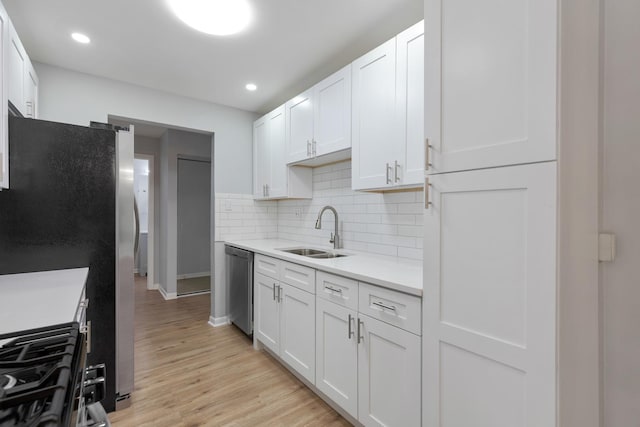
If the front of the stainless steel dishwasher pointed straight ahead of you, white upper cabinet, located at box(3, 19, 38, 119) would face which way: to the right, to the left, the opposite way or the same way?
the opposite way

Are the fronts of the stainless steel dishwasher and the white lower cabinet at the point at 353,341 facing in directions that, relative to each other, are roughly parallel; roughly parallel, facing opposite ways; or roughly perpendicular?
roughly parallel

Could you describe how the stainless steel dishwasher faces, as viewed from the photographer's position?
facing the viewer and to the left of the viewer

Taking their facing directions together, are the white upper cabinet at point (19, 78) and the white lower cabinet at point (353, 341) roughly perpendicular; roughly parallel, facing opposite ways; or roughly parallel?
roughly parallel, facing opposite ways

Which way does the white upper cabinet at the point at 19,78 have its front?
to the viewer's right

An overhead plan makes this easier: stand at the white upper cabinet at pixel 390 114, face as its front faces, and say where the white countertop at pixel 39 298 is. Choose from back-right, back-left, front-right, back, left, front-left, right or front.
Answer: front

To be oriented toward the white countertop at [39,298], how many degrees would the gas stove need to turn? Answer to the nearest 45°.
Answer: approximately 90° to its left

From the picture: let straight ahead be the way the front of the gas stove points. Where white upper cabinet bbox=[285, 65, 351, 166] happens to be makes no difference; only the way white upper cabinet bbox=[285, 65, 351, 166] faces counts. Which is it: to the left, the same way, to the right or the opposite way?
the opposite way

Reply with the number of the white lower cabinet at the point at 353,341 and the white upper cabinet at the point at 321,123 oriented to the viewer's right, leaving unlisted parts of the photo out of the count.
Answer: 0

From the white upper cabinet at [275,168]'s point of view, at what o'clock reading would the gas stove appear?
The gas stove is roughly at 11 o'clock from the white upper cabinet.

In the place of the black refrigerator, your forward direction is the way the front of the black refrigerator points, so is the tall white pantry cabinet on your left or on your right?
on your right

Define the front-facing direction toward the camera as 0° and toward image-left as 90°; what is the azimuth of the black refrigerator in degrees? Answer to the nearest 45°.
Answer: approximately 270°

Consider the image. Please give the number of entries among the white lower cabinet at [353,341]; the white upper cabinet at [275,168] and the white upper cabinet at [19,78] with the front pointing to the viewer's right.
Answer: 1

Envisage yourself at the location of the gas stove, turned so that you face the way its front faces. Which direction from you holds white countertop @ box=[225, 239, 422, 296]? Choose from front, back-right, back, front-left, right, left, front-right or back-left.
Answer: front

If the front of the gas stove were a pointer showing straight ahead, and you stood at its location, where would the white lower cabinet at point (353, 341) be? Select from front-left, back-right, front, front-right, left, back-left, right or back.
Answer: front

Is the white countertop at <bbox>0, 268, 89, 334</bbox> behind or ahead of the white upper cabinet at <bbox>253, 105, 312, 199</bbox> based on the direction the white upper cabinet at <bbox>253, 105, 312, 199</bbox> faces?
ahead

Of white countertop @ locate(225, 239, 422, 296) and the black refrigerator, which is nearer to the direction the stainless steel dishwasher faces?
the black refrigerator
